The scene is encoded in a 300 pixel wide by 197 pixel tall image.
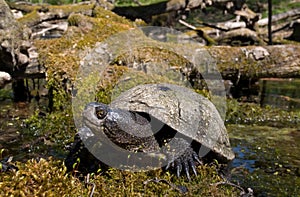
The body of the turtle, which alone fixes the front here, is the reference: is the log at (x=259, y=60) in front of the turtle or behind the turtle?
behind

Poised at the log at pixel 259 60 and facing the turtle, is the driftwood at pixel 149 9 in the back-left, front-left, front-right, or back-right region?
back-right

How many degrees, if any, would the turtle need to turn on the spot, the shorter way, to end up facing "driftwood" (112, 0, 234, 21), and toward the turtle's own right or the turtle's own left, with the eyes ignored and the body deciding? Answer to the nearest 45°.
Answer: approximately 135° to the turtle's own right

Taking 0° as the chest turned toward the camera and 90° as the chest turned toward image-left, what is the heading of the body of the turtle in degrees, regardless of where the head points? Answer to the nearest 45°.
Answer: approximately 45°
